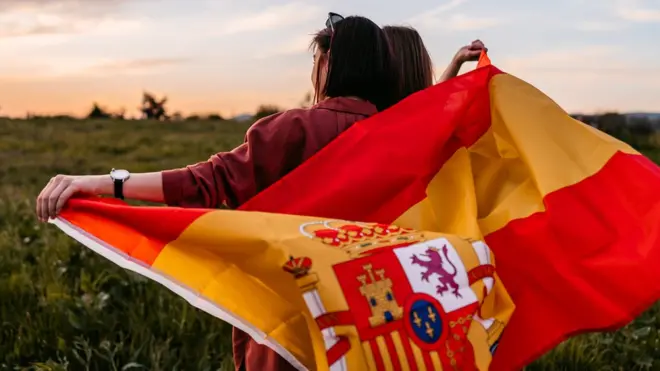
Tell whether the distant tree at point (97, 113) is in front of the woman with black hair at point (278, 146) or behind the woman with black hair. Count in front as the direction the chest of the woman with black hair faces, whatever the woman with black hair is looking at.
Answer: in front

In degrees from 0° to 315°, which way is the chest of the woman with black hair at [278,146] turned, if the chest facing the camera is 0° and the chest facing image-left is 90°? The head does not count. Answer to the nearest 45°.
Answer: approximately 135°

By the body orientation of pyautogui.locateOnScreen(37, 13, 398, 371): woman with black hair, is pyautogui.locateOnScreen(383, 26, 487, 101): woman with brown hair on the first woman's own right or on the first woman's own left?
on the first woman's own right

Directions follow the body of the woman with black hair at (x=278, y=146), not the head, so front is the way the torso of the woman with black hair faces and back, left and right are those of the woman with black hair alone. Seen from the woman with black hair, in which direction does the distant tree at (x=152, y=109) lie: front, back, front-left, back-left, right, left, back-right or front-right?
front-right

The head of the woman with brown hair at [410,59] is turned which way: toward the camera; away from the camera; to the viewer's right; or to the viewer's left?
away from the camera

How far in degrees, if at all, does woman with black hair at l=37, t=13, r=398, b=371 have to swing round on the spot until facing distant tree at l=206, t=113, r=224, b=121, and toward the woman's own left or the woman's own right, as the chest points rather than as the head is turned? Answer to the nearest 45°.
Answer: approximately 45° to the woman's own right
